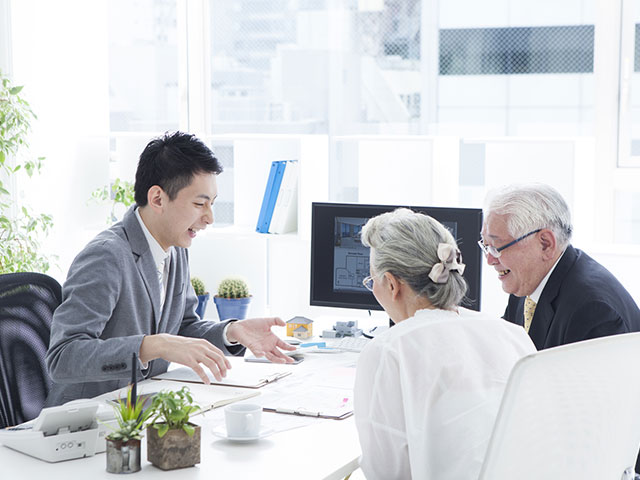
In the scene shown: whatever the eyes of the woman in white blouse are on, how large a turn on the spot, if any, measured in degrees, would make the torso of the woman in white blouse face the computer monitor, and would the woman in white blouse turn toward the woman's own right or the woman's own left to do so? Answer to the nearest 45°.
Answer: approximately 45° to the woman's own right

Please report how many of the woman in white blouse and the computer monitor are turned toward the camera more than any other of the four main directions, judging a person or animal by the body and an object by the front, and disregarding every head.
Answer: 1

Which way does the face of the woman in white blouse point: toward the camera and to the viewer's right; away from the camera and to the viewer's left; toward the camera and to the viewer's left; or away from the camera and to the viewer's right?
away from the camera and to the viewer's left

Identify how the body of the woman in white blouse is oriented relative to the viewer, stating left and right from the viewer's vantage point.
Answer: facing away from the viewer and to the left of the viewer
